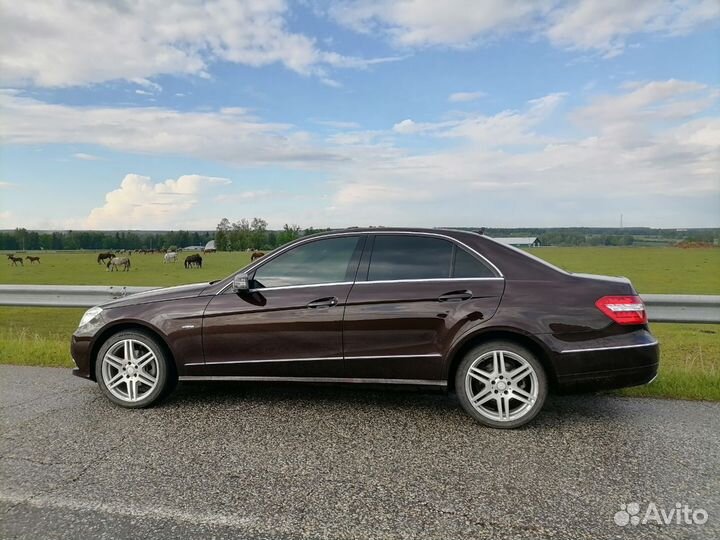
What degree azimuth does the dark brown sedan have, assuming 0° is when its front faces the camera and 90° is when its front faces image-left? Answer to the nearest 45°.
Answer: approximately 90°

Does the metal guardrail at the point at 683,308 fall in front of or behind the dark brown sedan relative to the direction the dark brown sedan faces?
behind
